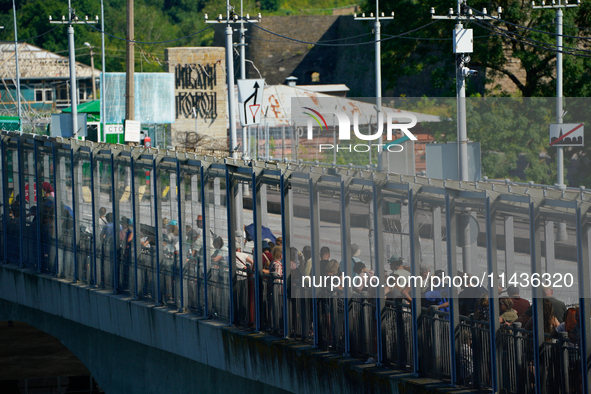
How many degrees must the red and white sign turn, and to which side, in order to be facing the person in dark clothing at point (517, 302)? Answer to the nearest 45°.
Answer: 0° — it already faces them

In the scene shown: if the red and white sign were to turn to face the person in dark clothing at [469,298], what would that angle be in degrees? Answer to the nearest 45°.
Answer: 0° — it already faces them

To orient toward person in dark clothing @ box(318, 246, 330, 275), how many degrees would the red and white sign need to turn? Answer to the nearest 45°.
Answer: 0° — it already faces them

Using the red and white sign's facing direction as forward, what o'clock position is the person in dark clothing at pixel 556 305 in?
The person in dark clothing is roughly at 12 o'clock from the red and white sign.

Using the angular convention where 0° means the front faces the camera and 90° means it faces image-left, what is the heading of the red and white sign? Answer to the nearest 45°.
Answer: approximately 0°

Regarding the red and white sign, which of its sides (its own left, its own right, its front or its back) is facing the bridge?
front

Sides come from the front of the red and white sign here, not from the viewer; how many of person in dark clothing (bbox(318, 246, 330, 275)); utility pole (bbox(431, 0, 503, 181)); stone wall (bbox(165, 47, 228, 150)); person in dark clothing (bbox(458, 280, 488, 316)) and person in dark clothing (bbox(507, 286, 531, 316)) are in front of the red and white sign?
4

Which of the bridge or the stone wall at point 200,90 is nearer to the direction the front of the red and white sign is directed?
the bridge
